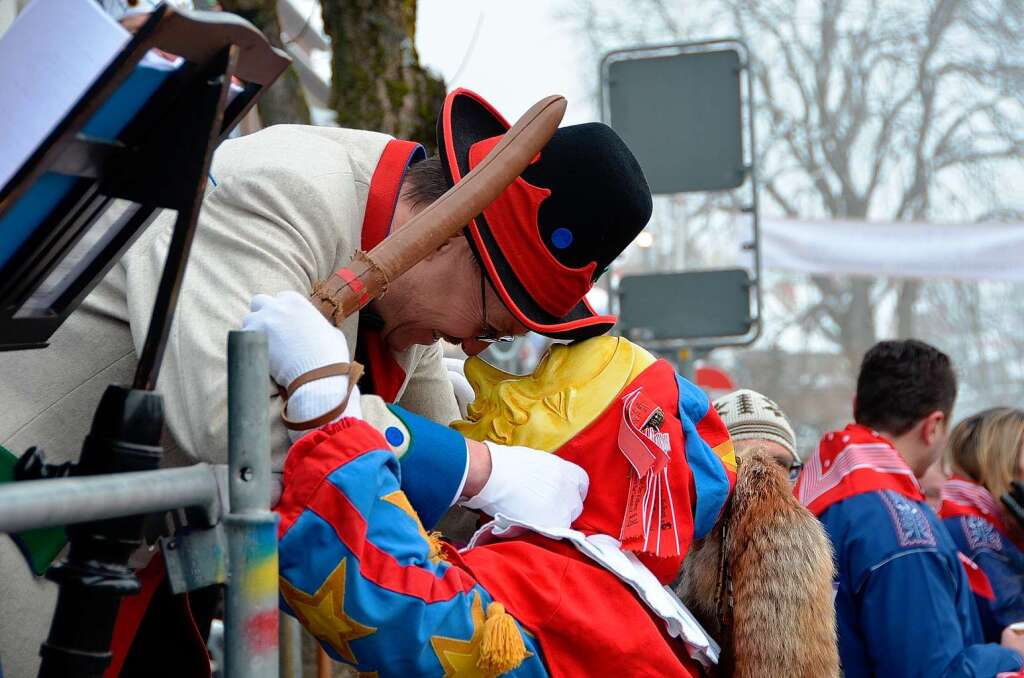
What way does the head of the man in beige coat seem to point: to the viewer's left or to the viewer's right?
to the viewer's right

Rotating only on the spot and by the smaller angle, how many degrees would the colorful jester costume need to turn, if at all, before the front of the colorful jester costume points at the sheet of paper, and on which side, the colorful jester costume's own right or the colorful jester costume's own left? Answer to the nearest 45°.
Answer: approximately 45° to the colorful jester costume's own left

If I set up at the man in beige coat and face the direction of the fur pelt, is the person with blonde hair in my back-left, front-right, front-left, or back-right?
front-left

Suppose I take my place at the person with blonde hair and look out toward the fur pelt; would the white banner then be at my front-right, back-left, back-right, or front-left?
back-right

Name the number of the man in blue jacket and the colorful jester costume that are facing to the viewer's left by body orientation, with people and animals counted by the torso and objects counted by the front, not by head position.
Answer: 1

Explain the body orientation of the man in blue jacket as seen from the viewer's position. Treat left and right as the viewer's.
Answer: facing away from the viewer and to the right of the viewer

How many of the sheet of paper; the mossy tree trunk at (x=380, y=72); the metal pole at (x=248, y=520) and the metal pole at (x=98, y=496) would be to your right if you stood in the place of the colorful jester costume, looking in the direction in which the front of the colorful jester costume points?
1

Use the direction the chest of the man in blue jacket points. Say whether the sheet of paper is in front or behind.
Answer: behind

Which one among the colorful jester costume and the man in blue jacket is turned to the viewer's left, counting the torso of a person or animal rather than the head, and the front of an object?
the colorful jester costume

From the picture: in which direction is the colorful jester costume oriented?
to the viewer's left

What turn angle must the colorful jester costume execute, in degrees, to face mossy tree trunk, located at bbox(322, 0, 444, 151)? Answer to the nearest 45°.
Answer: approximately 90° to its right

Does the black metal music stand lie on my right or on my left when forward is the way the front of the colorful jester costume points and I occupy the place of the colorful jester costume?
on my left
